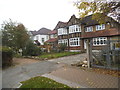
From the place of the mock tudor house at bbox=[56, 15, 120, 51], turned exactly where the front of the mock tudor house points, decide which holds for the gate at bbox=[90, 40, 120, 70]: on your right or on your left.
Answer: on your left

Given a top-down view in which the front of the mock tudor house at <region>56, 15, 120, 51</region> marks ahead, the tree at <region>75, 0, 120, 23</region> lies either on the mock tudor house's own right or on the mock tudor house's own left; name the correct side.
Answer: on the mock tudor house's own left

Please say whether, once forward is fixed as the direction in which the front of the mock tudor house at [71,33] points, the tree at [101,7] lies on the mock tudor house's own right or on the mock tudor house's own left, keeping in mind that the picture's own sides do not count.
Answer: on the mock tudor house's own left

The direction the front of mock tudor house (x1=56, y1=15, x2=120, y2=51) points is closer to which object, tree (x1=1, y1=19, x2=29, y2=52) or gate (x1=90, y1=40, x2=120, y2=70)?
the tree

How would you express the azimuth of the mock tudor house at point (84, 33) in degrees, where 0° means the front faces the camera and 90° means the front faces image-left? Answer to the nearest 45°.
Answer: approximately 45°

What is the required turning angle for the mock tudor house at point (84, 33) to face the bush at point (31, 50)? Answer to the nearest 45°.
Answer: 0° — it already faces it
